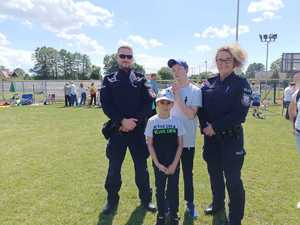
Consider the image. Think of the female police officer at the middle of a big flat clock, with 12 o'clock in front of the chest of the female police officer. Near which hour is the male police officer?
The male police officer is roughly at 2 o'clock from the female police officer.

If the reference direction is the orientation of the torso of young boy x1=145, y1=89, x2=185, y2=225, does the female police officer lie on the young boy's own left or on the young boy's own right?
on the young boy's own left

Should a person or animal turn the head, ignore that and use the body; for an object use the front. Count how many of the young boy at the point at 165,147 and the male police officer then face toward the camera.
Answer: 2

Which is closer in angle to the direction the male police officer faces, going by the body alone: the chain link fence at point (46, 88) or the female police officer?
the female police officer

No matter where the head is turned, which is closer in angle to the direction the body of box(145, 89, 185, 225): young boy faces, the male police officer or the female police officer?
the female police officer

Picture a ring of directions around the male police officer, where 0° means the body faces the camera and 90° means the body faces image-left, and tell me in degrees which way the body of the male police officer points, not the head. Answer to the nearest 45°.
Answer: approximately 0°

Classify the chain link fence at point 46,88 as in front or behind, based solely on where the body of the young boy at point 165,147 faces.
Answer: behind

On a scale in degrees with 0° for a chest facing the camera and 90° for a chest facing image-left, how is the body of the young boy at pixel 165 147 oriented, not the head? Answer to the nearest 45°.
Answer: approximately 0°

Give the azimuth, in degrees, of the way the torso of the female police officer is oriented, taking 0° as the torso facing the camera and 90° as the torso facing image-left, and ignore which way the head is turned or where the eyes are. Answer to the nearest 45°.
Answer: approximately 45°

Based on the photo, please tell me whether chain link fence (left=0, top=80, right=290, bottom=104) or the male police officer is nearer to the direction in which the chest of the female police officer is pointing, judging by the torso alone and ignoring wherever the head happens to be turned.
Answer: the male police officer
